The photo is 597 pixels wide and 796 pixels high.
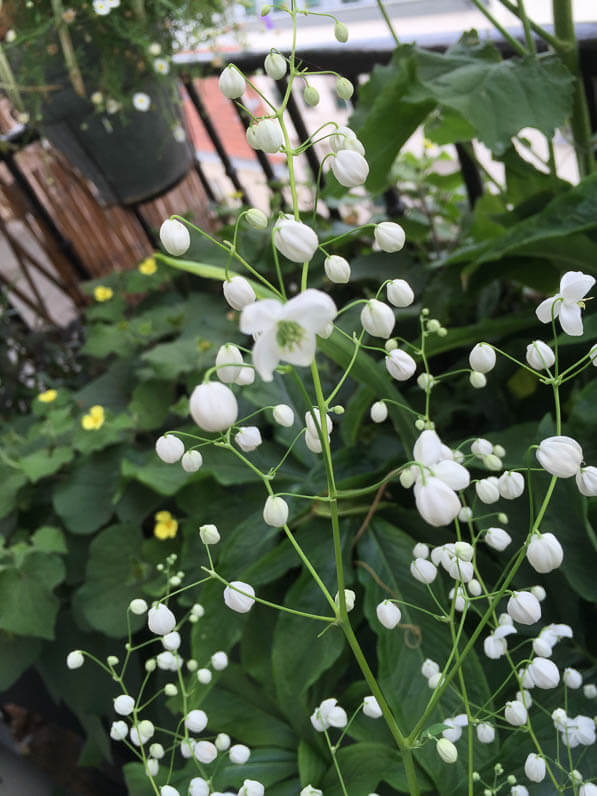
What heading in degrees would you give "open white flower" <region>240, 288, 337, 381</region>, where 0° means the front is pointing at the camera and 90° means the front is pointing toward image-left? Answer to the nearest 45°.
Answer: approximately 0°

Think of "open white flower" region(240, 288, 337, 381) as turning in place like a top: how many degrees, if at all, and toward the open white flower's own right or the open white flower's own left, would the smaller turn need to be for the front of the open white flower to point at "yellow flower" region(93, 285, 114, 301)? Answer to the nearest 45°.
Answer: approximately 180°
